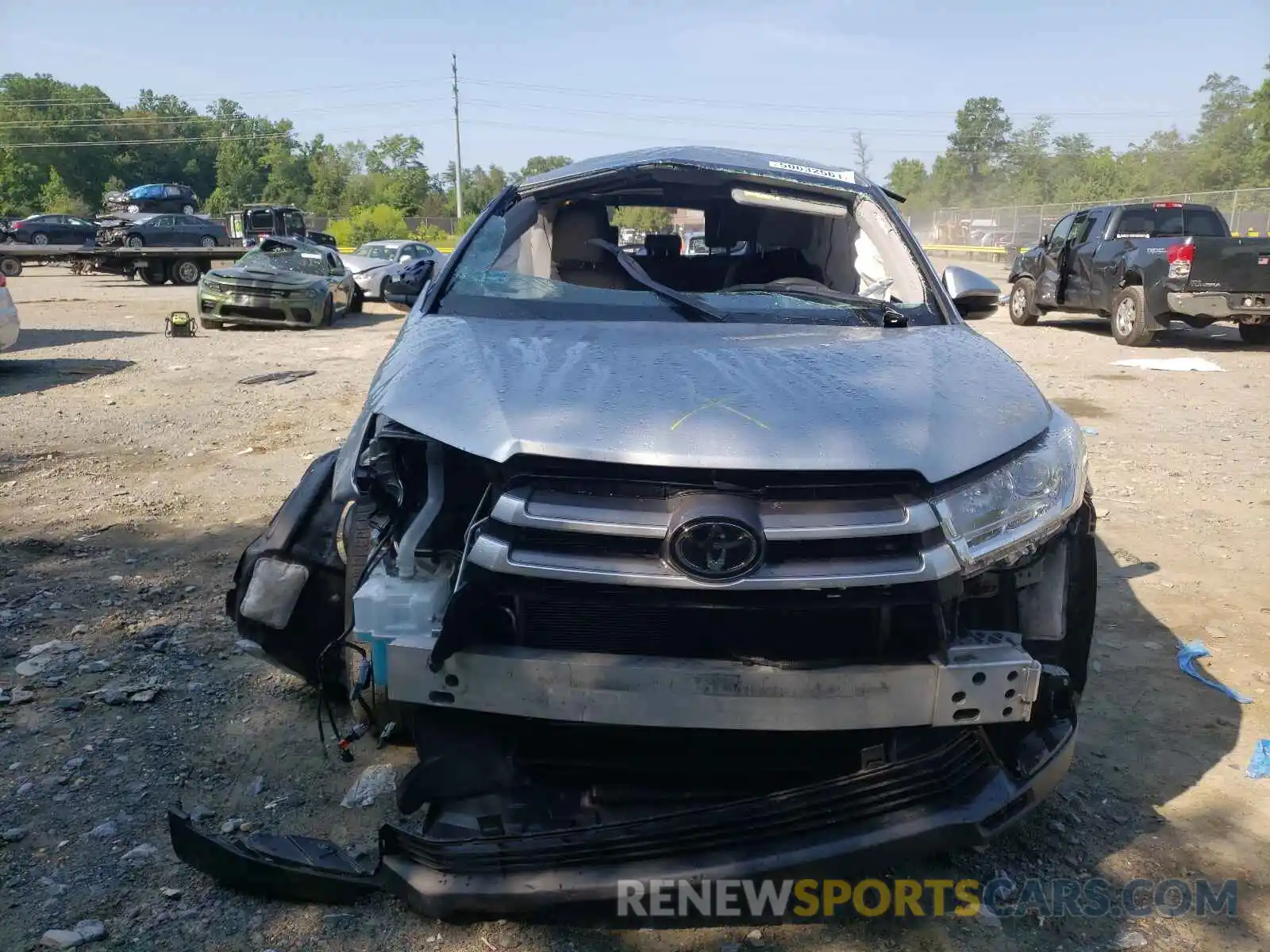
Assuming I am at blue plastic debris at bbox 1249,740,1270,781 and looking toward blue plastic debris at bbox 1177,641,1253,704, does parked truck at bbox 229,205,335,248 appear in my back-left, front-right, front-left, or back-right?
front-left

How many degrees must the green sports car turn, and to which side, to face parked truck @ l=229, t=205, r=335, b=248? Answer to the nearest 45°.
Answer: approximately 135° to its right

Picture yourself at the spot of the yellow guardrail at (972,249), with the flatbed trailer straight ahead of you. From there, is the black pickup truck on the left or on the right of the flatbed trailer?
left

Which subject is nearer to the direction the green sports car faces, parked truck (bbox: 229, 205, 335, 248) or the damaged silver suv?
the damaged silver suv

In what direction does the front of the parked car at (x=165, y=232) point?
to the viewer's left

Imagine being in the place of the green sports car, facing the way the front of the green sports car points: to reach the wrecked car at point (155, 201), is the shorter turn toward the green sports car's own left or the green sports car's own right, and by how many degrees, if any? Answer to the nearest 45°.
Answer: approximately 135° to the green sports car's own right

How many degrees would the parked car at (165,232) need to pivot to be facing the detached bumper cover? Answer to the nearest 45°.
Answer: approximately 90° to its left

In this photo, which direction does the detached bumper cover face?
toward the camera

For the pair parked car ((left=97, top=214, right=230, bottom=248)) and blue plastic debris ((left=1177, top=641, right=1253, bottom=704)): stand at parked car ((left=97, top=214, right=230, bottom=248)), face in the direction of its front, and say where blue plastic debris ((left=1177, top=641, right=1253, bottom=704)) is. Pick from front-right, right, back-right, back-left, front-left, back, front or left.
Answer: left

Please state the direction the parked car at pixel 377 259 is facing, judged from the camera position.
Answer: facing the viewer and to the left of the viewer

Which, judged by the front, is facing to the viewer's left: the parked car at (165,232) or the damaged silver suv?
the parked car

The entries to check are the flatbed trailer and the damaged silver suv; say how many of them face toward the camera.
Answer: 1

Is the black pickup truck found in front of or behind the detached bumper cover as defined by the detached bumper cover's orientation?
behind

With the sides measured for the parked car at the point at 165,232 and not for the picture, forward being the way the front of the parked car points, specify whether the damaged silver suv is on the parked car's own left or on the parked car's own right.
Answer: on the parked car's own left

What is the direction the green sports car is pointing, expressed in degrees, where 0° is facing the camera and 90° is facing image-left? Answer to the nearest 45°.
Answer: approximately 45°

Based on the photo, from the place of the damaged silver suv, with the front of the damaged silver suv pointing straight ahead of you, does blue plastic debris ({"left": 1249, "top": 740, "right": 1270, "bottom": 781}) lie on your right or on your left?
on your left

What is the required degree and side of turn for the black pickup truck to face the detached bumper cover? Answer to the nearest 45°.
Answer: approximately 135° to its left

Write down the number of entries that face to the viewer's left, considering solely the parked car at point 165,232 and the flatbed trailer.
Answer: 2
